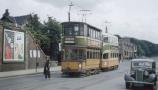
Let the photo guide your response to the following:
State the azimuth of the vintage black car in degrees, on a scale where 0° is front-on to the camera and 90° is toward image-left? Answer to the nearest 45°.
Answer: approximately 0°

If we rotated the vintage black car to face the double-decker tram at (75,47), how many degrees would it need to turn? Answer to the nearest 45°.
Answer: approximately 135° to its right
